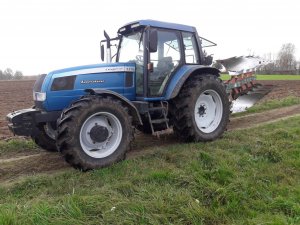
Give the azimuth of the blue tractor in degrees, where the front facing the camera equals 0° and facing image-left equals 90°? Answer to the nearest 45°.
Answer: approximately 45°
